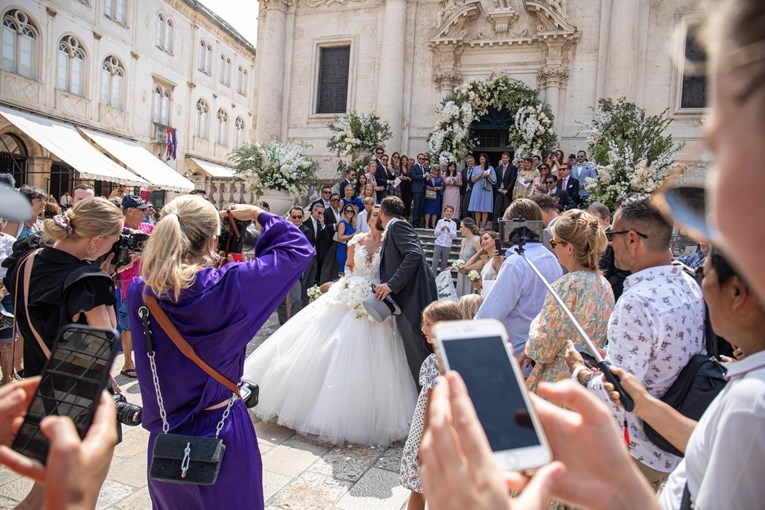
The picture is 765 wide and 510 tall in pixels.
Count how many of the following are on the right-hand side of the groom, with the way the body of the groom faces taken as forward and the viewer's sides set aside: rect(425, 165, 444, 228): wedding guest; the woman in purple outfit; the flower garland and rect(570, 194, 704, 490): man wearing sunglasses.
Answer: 2

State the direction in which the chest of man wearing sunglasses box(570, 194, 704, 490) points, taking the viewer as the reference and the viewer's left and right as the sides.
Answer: facing away from the viewer and to the left of the viewer

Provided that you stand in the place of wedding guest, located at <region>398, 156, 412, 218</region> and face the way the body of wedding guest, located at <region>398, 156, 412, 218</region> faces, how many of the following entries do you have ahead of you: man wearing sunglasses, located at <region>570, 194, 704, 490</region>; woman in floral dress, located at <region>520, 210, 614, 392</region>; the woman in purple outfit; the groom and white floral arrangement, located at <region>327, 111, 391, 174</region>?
4

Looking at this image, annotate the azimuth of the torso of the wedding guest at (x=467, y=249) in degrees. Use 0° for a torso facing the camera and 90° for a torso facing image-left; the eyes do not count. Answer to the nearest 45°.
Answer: approximately 45°

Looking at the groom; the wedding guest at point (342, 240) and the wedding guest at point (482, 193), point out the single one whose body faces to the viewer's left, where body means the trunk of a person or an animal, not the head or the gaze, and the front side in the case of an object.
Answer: the groom

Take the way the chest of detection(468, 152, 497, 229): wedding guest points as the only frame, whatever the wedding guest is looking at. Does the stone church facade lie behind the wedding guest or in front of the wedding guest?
behind

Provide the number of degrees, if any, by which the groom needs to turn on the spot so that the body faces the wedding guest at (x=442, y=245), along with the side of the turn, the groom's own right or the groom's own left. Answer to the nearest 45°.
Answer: approximately 90° to the groom's own right

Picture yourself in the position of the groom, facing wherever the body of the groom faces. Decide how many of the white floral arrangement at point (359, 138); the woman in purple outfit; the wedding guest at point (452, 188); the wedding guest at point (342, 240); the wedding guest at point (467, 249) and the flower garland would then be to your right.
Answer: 5

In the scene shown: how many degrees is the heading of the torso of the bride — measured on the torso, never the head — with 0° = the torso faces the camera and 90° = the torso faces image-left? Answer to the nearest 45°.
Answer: approximately 315°

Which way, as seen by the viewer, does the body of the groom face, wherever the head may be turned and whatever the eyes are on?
to the viewer's left

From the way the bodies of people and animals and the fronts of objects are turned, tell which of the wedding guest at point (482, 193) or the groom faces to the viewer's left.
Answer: the groom

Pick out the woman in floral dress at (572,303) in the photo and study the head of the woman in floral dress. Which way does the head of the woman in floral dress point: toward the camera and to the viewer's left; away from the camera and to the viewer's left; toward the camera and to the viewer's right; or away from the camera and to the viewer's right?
away from the camera and to the viewer's left
